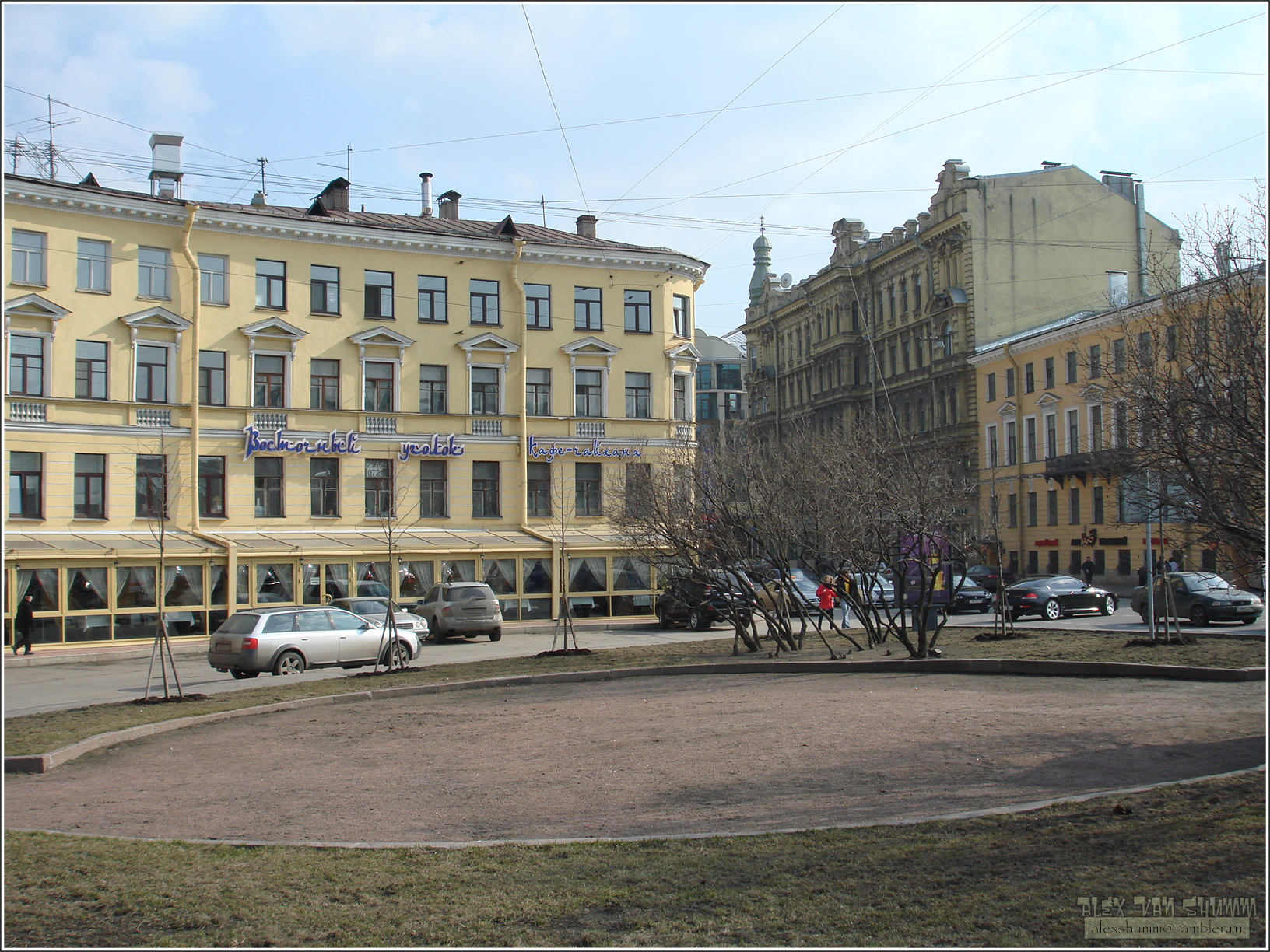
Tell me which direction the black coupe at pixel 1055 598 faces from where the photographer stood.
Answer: facing away from the viewer and to the right of the viewer

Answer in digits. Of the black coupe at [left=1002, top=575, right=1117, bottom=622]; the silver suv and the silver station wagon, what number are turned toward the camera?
0

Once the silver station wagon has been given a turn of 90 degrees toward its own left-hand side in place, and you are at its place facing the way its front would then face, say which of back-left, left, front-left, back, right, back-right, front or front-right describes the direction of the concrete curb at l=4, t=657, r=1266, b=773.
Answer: back

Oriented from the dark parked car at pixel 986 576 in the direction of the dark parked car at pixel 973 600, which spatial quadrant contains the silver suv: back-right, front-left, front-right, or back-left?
front-right

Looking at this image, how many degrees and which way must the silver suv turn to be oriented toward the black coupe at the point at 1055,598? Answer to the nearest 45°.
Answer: approximately 135° to its right

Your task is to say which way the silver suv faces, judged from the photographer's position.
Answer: facing away from the viewer and to the left of the viewer

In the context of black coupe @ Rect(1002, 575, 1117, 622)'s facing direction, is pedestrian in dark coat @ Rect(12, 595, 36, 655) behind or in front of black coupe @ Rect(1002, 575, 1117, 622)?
behind

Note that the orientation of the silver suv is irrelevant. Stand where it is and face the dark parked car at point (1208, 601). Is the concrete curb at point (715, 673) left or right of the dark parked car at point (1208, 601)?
right

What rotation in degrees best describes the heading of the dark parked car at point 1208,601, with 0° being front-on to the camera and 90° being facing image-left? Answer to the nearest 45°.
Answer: approximately 315°

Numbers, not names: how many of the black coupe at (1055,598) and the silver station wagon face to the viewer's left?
0
